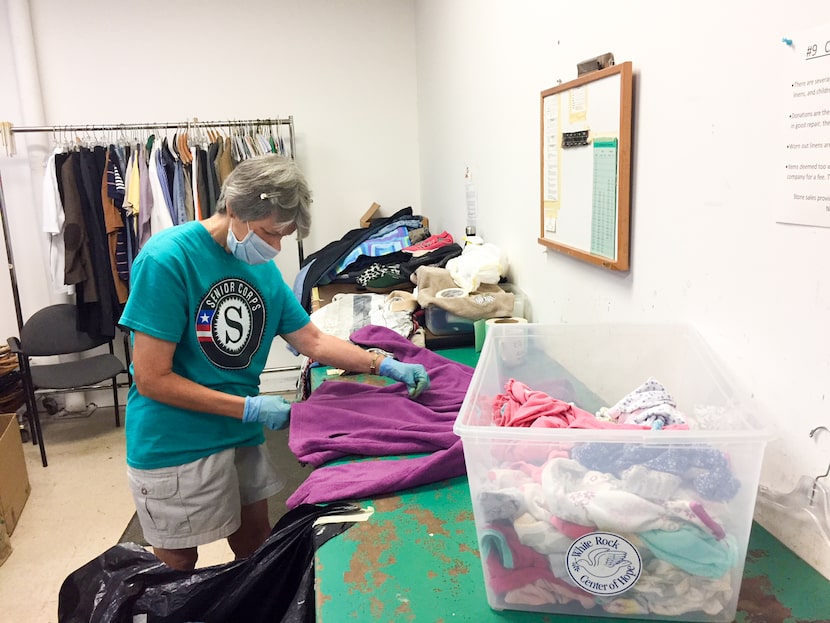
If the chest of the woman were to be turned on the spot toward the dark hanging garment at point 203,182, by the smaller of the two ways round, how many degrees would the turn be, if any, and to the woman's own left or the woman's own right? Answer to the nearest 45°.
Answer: approximately 135° to the woman's own left

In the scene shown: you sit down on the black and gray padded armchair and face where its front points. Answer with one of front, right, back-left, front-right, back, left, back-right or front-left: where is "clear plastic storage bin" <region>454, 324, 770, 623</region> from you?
front-right

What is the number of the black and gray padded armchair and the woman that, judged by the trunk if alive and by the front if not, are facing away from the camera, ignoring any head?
0

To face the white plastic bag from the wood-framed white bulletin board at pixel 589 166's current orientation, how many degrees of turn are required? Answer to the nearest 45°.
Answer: approximately 90° to its right

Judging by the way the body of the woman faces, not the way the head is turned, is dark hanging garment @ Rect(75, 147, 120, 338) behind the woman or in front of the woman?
behind

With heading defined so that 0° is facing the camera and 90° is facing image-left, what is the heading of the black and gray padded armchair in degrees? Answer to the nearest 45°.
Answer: approximately 315°

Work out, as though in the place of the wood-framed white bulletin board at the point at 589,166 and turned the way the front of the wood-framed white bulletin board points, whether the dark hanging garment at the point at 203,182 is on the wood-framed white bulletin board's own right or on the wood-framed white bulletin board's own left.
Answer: on the wood-framed white bulletin board's own right

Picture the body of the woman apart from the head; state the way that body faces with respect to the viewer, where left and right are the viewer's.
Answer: facing the viewer and to the right of the viewer

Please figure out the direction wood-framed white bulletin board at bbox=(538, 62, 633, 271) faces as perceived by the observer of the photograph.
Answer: facing the viewer and to the left of the viewer

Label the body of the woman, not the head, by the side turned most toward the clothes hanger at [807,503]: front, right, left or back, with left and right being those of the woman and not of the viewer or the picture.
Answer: front

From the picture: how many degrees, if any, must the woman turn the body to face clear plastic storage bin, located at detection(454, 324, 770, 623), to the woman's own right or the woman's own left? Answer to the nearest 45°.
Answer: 0° — they already face it

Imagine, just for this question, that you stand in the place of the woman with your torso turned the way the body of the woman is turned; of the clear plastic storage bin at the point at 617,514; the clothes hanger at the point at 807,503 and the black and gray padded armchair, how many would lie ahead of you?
2

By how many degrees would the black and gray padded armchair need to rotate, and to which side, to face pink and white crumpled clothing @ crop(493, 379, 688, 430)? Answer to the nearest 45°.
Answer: approximately 45° to its right
